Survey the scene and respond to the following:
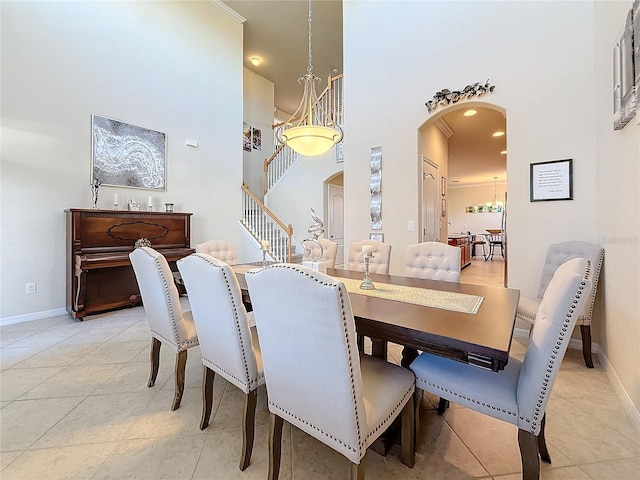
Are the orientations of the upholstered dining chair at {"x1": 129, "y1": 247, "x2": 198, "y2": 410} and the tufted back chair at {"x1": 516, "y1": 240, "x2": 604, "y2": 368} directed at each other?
no

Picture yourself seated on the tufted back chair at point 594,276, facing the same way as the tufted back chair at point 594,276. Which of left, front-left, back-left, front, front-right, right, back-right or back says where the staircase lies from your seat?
front-right

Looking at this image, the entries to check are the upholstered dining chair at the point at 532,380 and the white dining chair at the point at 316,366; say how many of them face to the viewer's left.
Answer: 1

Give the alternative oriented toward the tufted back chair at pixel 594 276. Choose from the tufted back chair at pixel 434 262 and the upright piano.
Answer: the upright piano

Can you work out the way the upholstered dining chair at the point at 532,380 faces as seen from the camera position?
facing to the left of the viewer

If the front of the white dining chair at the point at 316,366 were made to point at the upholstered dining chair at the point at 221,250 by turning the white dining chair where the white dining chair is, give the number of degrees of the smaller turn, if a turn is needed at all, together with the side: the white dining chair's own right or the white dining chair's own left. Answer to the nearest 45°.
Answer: approximately 90° to the white dining chair's own left

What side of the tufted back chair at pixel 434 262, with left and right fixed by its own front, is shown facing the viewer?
front

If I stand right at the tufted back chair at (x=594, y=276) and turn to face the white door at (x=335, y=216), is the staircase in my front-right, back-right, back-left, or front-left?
front-left

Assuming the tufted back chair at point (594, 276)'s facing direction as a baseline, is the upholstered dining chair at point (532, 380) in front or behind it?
in front

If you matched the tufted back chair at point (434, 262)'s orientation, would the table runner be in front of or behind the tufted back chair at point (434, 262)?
in front

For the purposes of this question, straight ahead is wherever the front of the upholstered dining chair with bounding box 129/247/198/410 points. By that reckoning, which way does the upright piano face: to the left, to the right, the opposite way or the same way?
to the right

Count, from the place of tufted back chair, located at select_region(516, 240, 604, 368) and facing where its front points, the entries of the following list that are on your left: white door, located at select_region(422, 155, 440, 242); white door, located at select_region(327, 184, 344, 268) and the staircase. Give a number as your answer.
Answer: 0

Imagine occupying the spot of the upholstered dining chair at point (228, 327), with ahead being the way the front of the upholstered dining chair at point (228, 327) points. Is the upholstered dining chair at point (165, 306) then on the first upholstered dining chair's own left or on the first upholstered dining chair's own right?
on the first upholstered dining chair's own left

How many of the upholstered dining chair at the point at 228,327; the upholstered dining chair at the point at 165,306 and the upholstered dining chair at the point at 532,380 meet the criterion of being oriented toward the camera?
0

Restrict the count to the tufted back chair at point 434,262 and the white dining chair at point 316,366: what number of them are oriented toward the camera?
1

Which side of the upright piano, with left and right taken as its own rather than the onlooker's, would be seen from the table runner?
front

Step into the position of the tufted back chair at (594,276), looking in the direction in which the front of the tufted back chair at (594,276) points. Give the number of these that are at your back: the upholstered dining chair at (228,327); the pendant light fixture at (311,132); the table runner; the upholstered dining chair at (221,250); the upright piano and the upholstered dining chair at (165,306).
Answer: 0

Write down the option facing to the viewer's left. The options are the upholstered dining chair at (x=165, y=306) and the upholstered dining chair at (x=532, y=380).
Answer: the upholstered dining chair at (x=532, y=380)
